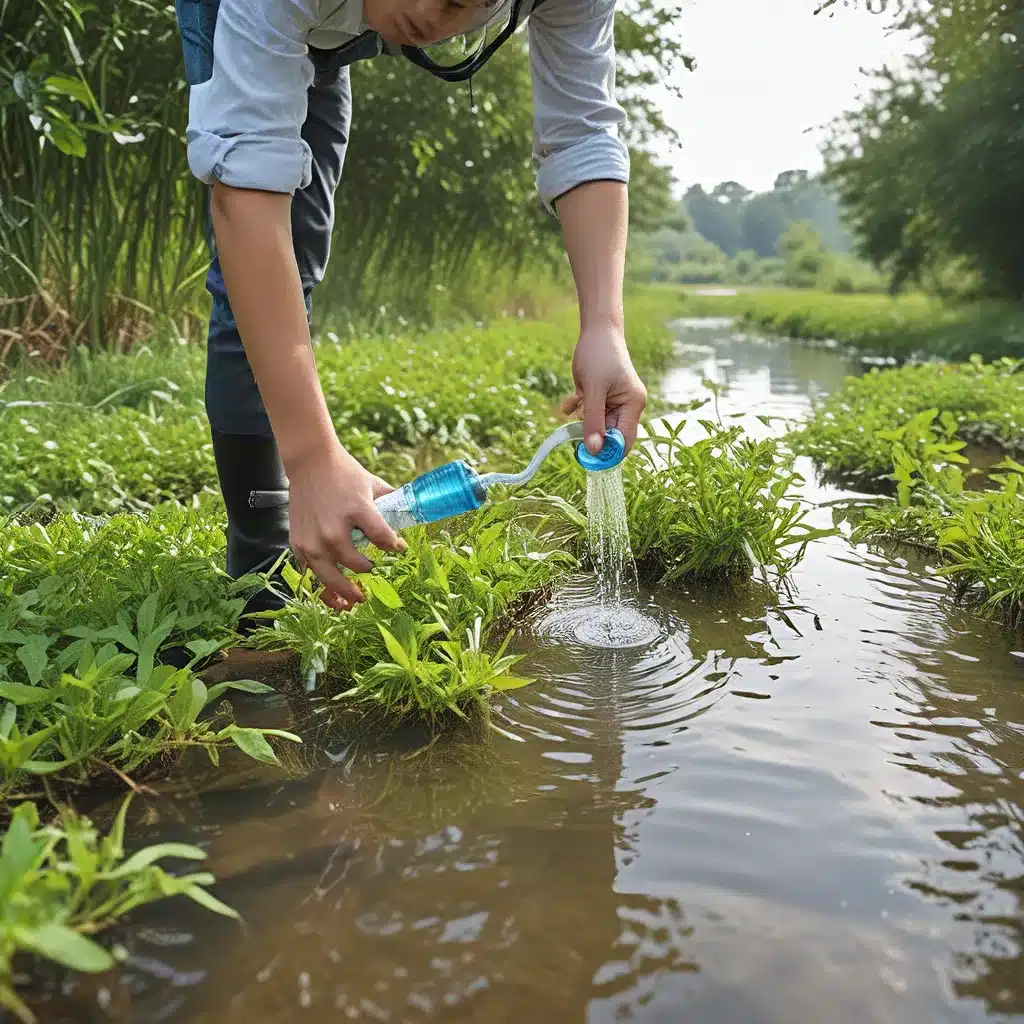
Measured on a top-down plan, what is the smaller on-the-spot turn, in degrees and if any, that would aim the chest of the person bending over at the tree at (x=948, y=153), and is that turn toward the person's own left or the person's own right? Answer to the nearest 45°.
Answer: approximately 90° to the person's own left

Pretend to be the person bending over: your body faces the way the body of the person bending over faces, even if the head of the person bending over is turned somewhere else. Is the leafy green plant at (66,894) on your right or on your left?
on your right

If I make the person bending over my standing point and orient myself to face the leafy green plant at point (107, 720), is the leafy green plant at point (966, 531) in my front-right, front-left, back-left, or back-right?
back-left

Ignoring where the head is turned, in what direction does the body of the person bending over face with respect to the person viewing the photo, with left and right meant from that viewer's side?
facing the viewer and to the right of the viewer
